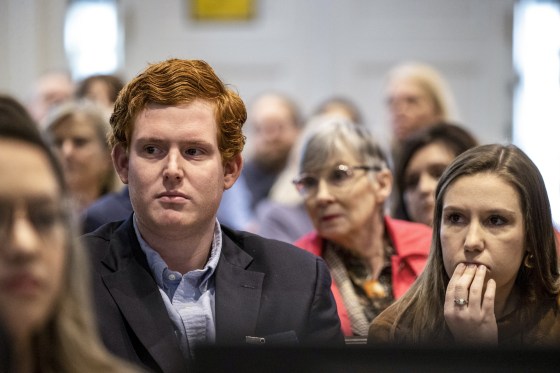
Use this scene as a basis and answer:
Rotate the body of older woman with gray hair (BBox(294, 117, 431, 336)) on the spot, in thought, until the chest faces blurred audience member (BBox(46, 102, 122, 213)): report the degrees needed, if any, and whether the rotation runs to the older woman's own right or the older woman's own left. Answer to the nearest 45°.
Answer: approximately 90° to the older woman's own right

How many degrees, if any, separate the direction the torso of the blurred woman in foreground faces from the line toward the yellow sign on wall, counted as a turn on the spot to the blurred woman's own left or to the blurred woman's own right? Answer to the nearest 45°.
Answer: approximately 135° to the blurred woman's own right

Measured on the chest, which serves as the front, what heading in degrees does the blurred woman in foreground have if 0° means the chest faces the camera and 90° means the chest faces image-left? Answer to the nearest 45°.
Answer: approximately 45°

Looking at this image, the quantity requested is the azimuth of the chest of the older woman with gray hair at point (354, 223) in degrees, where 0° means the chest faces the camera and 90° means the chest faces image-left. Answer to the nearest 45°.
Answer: approximately 45°

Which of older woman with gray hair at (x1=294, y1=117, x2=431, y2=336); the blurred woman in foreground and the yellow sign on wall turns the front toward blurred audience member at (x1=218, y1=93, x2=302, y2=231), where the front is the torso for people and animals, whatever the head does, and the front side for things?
the yellow sign on wall
